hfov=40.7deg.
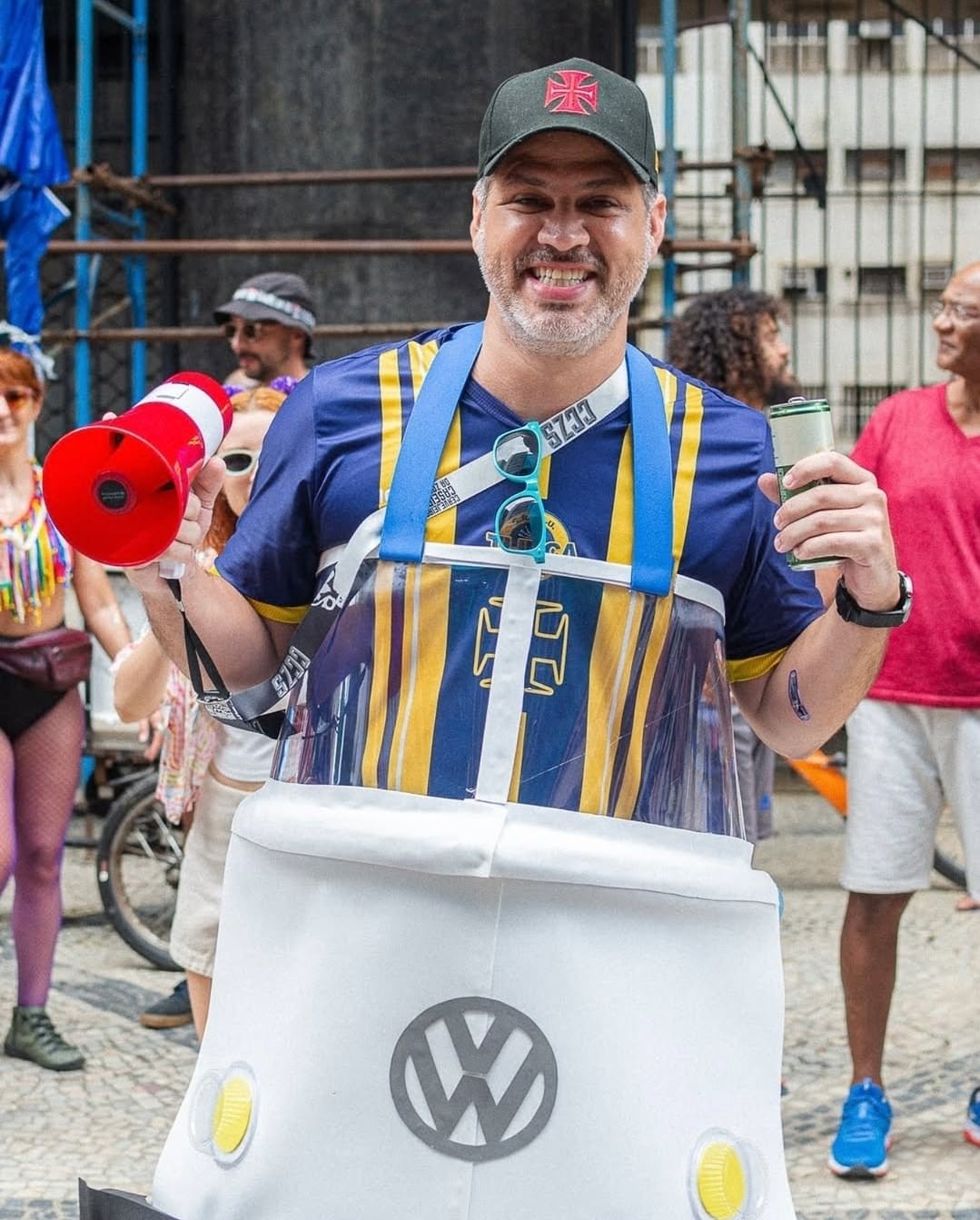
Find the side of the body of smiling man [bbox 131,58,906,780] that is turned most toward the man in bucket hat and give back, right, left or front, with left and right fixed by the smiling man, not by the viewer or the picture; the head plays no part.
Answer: back

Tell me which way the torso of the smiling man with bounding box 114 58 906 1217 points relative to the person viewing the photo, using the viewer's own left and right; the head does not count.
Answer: facing the viewer

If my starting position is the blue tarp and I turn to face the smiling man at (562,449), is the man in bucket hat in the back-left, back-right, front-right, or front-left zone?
front-left

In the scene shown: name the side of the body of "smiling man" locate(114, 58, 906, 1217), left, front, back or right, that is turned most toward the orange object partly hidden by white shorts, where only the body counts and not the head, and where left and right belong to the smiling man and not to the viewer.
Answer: back

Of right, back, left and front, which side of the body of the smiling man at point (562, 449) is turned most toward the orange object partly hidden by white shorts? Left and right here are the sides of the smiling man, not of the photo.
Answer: back

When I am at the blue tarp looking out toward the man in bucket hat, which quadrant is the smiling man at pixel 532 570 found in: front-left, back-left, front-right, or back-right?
front-right

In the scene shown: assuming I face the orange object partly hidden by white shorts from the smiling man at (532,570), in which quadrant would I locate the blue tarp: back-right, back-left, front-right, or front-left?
front-left
